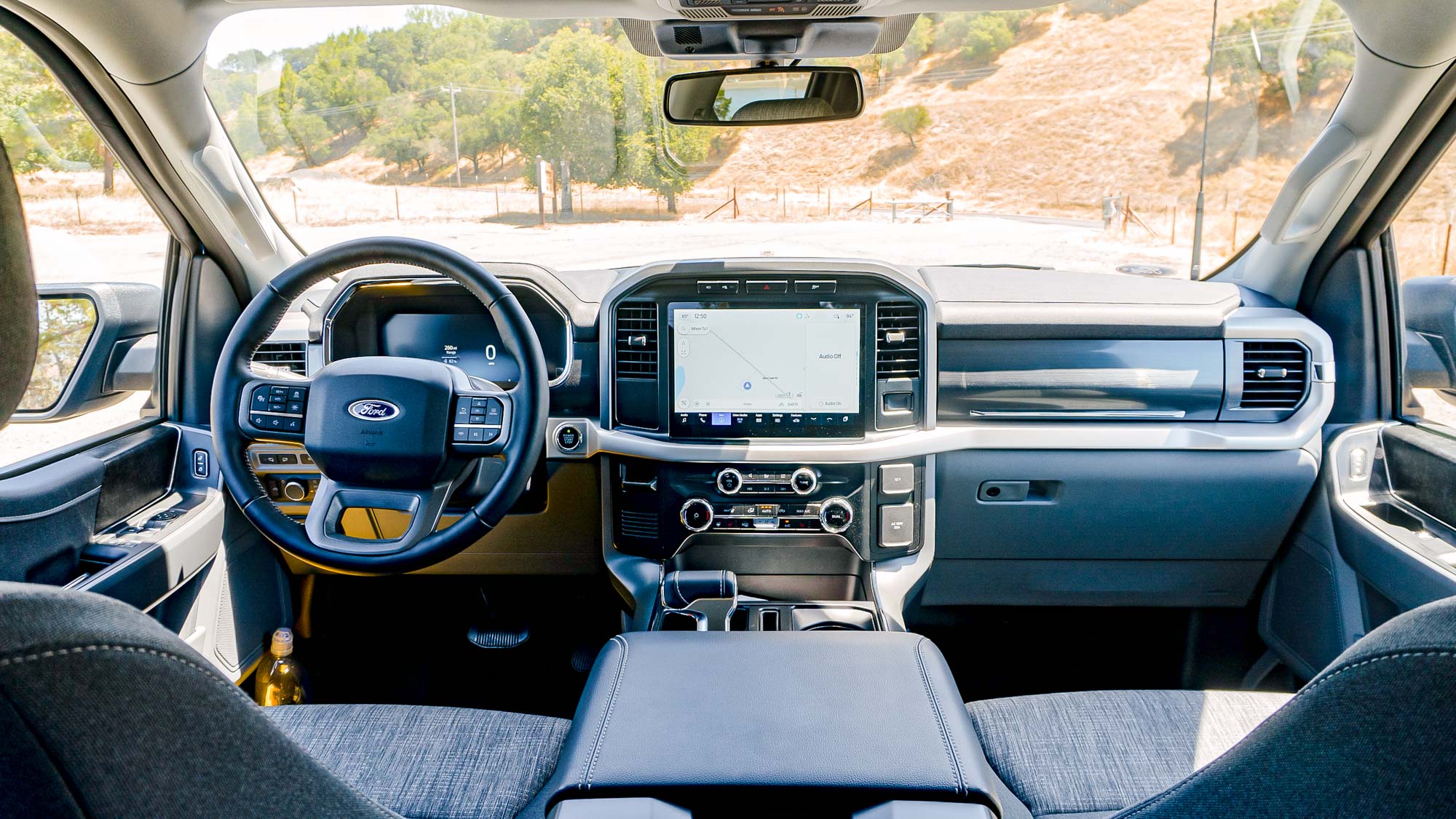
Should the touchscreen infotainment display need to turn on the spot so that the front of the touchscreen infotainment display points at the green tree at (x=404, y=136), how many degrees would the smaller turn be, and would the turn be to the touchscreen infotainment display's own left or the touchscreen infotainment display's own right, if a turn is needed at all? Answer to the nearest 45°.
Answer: approximately 135° to the touchscreen infotainment display's own right

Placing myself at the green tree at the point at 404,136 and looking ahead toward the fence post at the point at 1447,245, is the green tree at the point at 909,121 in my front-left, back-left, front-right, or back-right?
front-left

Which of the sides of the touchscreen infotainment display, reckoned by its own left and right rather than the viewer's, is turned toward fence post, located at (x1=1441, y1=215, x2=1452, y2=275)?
left

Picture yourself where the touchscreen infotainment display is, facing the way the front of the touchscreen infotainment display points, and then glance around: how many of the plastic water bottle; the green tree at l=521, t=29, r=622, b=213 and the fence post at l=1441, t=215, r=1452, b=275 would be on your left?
1

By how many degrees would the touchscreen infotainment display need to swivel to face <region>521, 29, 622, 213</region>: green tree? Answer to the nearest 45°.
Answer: approximately 135° to its right

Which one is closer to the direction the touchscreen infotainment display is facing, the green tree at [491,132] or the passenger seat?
the passenger seat

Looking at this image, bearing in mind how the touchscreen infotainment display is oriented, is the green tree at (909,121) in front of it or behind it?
behind

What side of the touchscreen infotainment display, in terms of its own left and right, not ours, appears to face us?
front

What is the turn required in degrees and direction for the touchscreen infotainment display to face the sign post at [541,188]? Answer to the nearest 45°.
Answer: approximately 135° to its right

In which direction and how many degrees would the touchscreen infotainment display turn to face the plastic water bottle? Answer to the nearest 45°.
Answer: approximately 90° to its right

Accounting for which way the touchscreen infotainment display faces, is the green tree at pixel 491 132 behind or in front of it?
behind
